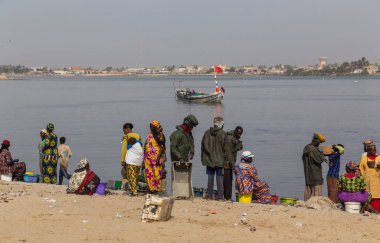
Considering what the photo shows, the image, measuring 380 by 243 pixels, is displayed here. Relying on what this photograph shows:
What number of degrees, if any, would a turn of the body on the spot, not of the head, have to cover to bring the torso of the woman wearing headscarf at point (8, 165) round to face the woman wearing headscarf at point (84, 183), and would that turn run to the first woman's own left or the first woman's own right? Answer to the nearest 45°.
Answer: approximately 45° to the first woman's own right

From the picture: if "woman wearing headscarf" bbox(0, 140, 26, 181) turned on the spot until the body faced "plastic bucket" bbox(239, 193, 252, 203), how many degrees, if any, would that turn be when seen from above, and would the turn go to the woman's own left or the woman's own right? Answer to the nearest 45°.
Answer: approximately 45° to the woman's own right

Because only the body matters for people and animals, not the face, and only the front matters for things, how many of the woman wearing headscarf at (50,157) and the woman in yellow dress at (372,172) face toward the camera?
1

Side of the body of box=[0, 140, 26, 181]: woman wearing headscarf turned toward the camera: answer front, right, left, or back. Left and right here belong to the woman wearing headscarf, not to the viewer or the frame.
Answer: right
